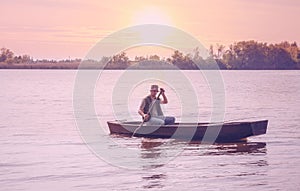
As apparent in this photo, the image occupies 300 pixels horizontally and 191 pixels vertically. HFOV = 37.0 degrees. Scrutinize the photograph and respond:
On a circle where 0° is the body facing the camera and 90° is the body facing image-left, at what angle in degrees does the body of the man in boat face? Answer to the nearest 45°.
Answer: approximately 315°
